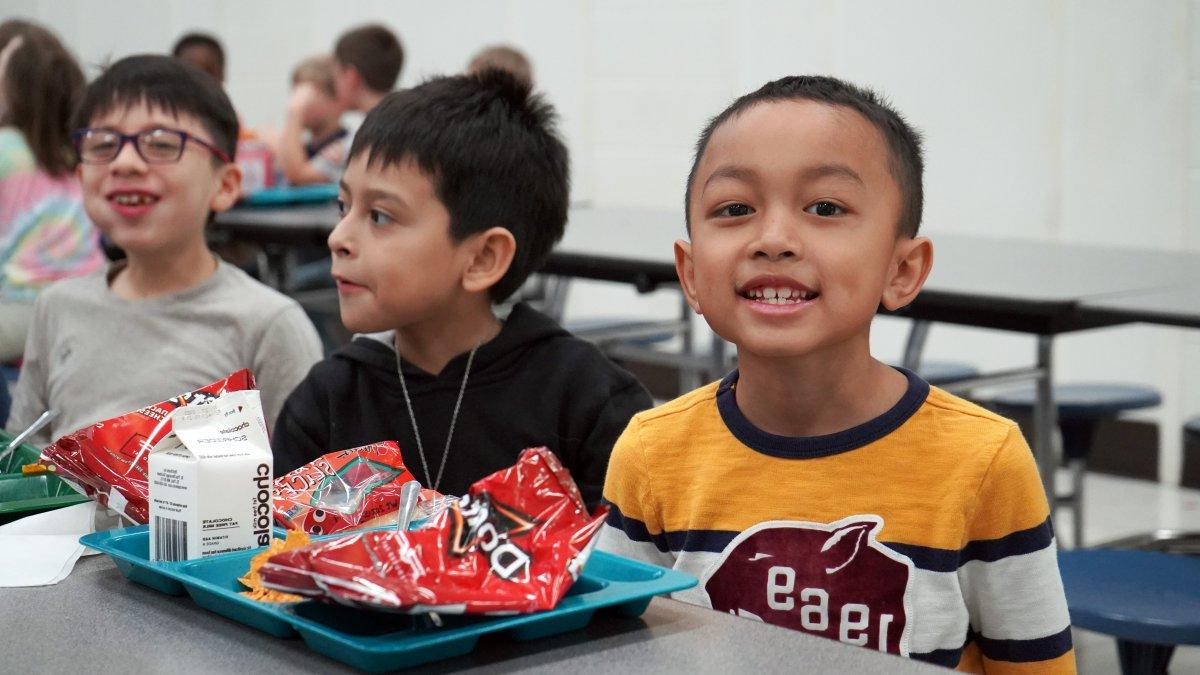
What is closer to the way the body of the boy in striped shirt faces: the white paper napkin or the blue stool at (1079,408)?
the white paper napkin

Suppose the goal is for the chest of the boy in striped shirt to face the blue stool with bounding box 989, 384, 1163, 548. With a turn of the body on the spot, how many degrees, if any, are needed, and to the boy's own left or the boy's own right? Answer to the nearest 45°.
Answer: approximately 180°

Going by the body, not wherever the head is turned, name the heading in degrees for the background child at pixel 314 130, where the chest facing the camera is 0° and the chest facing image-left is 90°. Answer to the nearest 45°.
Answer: approximately 45°

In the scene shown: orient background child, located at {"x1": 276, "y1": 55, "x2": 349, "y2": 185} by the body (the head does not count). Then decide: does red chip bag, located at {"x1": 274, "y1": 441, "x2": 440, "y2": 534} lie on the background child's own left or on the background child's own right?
on the background child's own left

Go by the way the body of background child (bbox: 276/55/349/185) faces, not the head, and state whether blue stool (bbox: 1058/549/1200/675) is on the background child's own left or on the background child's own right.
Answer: on the background child's own left

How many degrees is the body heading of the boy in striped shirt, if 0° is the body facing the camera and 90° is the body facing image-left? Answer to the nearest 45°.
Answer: approximately 0°

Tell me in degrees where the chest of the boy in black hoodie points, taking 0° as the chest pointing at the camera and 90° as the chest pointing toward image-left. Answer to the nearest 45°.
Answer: approximately 45°

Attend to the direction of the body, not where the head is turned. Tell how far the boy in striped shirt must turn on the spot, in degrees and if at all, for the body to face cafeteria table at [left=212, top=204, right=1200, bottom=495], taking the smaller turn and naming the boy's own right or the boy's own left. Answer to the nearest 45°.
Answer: approximately 180°
